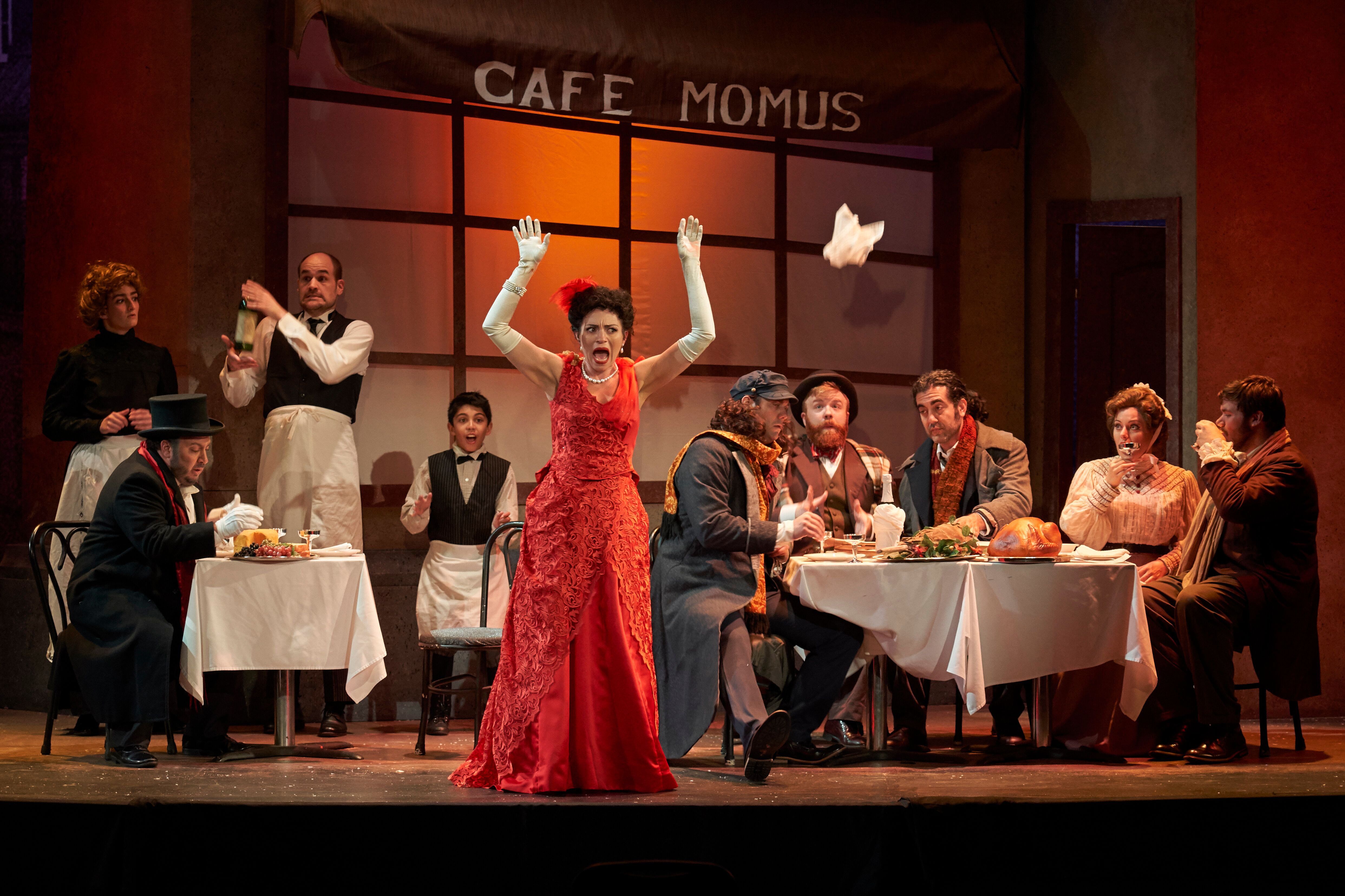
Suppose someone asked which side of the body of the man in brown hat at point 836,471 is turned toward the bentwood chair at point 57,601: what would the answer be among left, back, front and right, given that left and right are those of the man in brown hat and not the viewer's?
right

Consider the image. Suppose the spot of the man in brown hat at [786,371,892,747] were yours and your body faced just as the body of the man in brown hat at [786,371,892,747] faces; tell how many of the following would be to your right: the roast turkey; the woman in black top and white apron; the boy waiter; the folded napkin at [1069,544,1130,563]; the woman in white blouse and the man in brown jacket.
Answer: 2

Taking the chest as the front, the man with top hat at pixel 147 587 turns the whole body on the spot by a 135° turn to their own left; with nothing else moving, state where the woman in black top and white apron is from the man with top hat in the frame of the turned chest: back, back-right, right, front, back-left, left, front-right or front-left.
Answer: front-right

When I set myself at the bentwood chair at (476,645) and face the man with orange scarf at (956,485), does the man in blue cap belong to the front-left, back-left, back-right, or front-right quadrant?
front-right

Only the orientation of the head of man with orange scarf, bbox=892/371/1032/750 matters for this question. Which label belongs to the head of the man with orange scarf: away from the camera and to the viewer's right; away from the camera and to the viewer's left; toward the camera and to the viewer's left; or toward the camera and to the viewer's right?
toward the camera and to the viewer's left

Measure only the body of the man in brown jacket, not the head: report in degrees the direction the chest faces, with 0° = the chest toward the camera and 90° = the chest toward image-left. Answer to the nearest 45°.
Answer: approximately 90°

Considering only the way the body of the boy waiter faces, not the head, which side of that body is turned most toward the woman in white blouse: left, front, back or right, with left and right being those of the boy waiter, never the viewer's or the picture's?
left

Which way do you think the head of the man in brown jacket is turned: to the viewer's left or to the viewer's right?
to the viewer's left

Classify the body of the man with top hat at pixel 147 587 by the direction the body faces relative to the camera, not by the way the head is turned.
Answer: to the viewer's right

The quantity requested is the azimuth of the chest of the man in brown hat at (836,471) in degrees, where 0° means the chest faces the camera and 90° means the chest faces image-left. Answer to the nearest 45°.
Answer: approximately 0°

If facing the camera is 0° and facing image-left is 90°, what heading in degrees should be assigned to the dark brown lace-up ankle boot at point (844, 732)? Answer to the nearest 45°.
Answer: approximately 315°

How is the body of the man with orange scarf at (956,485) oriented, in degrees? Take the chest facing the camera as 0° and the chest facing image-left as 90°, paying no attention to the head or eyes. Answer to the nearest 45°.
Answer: approximately 45°

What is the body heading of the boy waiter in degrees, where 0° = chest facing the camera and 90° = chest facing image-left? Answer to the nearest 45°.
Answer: approximately 0°

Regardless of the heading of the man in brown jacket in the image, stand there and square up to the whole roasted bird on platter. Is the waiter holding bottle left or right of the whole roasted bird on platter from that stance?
right

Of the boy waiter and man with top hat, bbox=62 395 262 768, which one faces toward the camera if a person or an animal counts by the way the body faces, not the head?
the boy waiter

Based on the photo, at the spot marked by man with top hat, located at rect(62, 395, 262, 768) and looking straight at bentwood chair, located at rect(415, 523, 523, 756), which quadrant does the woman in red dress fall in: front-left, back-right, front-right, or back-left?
front-right
